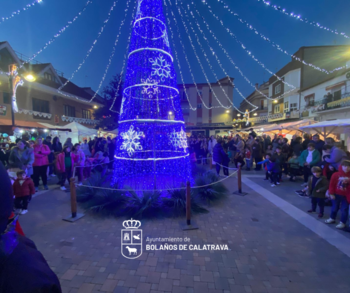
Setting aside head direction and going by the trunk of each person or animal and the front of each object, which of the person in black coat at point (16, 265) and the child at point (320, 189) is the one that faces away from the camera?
the person in black coat

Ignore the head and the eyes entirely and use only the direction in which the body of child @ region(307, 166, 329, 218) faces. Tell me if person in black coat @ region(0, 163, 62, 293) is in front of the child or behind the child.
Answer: in front

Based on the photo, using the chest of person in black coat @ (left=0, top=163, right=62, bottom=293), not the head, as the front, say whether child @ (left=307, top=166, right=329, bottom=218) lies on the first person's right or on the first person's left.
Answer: on the first person's right

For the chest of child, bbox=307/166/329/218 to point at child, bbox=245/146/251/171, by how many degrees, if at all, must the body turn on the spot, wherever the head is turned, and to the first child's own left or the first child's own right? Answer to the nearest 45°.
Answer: approximately 90° to the first child's own right

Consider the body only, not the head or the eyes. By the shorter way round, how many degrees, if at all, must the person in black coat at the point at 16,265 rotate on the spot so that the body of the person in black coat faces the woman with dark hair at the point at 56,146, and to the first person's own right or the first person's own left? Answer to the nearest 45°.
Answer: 0° — they already face them

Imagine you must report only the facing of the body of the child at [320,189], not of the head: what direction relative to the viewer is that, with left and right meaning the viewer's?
facing the viewer and to the left of the viewer

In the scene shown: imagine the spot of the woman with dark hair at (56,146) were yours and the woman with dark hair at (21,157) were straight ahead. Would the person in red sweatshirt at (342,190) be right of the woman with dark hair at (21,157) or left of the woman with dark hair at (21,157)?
left

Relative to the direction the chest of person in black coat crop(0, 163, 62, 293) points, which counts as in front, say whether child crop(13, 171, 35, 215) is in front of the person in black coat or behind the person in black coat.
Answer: in front

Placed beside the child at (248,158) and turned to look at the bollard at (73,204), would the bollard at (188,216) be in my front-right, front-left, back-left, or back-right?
front-left

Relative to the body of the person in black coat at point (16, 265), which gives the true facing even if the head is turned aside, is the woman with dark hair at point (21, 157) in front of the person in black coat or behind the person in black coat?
in front

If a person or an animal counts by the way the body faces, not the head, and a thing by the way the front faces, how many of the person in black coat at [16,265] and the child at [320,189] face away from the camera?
1

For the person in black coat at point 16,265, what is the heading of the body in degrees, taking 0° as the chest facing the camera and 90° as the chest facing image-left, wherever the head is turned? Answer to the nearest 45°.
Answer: approximately 180°

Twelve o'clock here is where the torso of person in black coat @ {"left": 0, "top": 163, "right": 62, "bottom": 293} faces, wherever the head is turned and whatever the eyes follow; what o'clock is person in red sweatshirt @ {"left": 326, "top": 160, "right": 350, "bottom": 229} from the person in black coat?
The person in red sweatshirt is roughly at 3 o'clock from the person in black coat.

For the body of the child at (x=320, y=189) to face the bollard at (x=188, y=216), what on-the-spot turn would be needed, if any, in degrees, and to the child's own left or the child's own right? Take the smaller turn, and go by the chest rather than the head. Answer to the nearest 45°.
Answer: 0° — they already face it

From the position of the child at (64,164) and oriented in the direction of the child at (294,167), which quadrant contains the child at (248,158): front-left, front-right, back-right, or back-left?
front-left

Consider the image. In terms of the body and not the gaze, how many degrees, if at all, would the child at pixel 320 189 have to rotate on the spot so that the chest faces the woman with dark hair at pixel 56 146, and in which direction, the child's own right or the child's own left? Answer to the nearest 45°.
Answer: approximately 45° to the child's own right
